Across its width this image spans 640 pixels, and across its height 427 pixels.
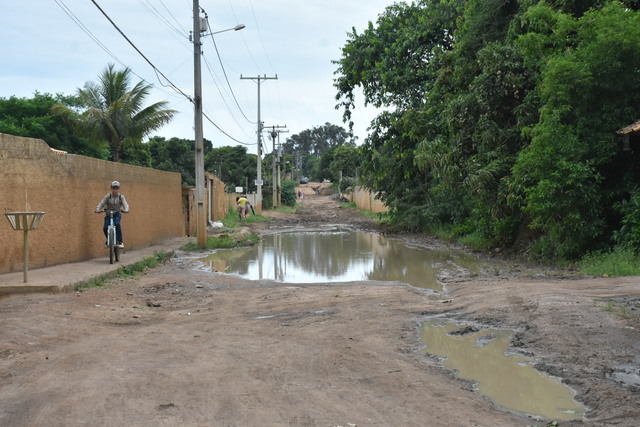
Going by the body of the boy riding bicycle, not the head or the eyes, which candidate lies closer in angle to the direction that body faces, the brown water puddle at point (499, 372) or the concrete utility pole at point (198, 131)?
the brown water puddle

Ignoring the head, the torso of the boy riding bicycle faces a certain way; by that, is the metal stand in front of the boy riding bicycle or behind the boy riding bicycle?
in front

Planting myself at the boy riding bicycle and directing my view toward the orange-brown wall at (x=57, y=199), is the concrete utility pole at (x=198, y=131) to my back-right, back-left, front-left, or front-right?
back-right

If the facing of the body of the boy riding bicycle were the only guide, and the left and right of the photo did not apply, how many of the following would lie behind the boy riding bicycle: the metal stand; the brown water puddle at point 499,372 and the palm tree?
1

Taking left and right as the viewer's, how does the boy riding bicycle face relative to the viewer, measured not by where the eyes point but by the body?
facing the viewer

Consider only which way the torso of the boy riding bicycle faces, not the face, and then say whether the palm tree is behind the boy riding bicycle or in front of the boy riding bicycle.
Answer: behind

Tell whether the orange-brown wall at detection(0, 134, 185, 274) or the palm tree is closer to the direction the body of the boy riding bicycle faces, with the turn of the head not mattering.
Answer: the orange-brown wall

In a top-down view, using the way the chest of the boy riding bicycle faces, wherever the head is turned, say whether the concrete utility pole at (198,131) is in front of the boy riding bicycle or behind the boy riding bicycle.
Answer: behind

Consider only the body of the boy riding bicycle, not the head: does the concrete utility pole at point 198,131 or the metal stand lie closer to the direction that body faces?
the metal stand

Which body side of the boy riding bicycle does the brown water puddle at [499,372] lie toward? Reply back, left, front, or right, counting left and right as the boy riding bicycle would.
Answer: front
